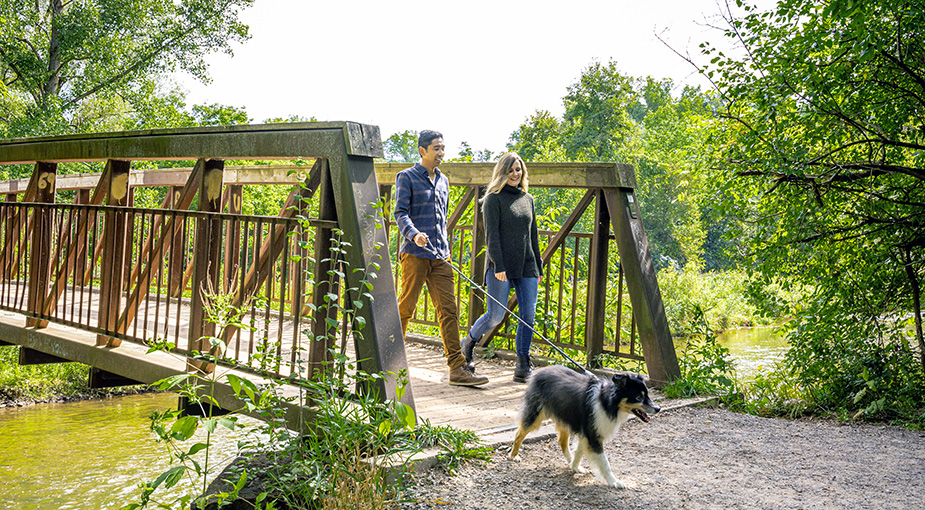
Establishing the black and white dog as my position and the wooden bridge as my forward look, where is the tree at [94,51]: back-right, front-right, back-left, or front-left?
front-right

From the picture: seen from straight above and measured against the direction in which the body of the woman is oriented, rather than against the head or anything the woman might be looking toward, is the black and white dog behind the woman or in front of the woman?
in front

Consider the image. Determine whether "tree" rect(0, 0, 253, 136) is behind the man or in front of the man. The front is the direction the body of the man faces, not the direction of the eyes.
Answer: behind

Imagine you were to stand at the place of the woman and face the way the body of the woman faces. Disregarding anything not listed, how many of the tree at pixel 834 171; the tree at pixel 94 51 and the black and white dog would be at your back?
1

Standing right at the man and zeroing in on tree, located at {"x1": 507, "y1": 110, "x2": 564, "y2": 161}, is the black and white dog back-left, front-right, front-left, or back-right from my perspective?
back-right

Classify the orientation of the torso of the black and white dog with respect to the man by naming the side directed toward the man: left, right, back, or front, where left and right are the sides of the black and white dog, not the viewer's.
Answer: back

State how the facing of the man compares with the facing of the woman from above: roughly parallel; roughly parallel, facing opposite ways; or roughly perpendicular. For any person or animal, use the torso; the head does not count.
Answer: roughly parallel

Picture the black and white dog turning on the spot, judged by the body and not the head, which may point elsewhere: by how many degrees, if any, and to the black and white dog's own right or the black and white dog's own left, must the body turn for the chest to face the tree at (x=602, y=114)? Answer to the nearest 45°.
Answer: approximately 135° to the black and white dog's own left

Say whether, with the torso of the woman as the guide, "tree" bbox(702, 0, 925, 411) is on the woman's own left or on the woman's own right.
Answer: on the woman's own left

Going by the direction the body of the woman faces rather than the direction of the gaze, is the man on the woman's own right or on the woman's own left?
on the woman's own right

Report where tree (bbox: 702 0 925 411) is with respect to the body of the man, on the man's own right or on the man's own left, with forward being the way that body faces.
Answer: on the man's own left

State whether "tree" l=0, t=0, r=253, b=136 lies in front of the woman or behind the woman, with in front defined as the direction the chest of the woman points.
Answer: behind

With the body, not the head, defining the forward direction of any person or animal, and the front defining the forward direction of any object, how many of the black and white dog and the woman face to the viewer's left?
0

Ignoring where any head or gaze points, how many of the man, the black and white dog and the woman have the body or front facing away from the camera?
0

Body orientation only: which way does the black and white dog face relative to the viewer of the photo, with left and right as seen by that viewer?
facing the viewer and to the right of the viewer
